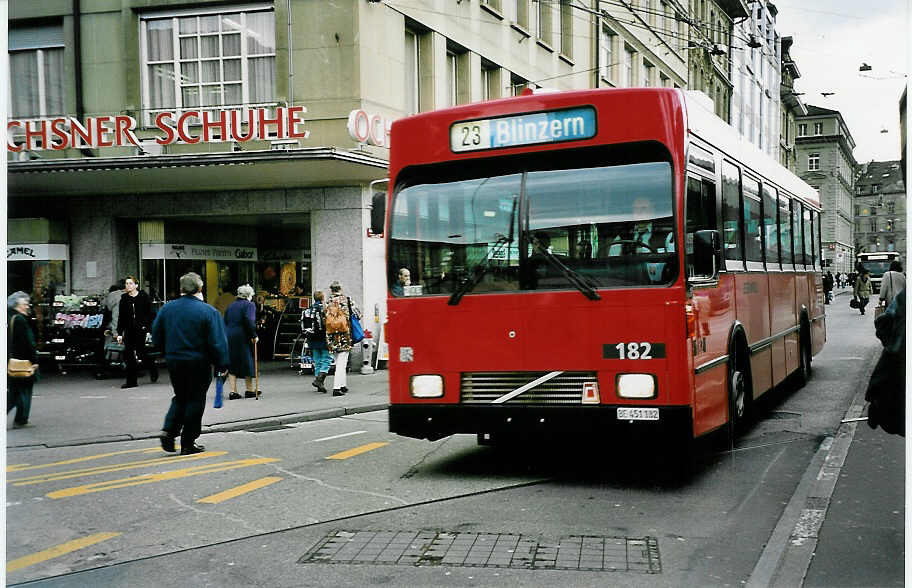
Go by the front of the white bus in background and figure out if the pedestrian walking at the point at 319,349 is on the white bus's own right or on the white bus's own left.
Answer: on the white bus's own right

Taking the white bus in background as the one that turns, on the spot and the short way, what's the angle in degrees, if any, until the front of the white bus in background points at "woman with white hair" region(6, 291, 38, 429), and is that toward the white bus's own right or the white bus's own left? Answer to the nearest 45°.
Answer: approximately 45° to the white bus's own right

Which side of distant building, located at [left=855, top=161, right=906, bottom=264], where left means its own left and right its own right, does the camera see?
front

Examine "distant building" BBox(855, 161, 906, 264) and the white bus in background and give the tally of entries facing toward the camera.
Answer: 2

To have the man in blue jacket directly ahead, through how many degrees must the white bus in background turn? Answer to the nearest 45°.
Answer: approximately 45° to its right

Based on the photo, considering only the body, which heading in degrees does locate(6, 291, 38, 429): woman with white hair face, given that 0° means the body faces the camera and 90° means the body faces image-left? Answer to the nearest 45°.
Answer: approximately 270°

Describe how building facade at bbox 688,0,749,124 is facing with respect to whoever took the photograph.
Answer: facing the viewer and to the right of the viewer

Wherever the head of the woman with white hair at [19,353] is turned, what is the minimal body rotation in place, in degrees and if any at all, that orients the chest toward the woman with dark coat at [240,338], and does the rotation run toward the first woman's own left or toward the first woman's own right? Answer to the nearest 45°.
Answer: approximately 45° to the first woman's own left

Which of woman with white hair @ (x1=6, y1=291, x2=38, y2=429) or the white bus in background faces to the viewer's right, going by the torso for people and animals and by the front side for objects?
the woman with white hair

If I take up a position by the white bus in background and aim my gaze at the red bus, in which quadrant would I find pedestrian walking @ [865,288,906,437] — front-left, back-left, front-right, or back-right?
front-left
